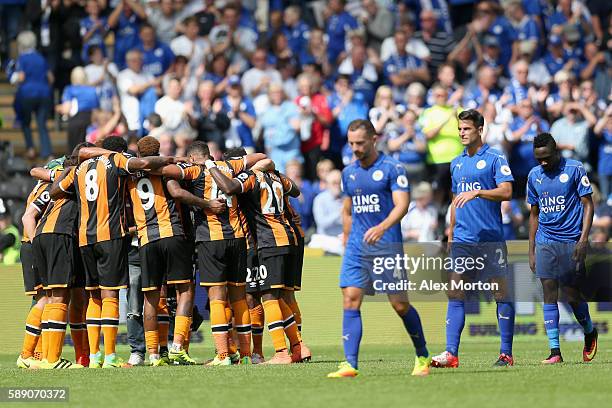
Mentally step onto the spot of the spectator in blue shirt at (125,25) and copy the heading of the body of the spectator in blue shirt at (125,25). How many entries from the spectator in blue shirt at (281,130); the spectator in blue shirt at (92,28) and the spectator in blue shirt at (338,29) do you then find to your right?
1

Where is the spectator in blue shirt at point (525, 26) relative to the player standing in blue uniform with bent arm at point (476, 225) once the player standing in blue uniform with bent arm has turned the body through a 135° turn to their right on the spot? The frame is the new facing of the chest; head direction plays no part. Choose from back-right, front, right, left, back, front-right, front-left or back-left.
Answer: front

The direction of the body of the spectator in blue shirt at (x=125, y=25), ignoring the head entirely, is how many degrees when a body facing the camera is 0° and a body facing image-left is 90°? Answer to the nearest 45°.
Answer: approximately 0°

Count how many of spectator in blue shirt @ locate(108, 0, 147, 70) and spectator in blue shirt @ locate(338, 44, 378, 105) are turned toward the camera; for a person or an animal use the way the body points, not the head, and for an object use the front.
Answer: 2

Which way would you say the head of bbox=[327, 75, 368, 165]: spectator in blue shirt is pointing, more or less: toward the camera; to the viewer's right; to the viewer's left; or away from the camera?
toward the camera

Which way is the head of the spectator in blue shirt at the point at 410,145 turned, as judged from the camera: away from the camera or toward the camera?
toward the camera

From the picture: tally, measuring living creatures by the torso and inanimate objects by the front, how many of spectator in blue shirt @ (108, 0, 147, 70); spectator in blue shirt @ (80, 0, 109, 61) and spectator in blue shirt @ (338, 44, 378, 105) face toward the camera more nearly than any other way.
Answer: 3

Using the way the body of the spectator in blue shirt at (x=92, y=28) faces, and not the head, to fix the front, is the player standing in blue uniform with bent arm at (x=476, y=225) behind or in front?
in front

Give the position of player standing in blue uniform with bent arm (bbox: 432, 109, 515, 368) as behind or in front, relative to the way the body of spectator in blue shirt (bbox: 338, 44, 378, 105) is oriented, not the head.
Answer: in front

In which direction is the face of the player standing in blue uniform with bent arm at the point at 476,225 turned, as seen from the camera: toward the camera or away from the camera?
toward the camera

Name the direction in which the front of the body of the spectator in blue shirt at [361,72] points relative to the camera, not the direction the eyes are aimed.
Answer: toward the camera

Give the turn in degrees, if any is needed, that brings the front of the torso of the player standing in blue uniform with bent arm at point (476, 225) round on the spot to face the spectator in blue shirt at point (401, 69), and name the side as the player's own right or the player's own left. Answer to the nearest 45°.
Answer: approximately 135° to the player's own right

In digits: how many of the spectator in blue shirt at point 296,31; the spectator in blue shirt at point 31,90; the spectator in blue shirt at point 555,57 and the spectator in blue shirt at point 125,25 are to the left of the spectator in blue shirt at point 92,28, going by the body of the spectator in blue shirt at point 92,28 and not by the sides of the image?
3

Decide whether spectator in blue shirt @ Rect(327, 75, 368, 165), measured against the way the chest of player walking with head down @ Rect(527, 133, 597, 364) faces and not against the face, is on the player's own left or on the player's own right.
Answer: on the player's own right

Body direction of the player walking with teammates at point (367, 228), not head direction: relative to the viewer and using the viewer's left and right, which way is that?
facing the viewer and to the left of the viewer

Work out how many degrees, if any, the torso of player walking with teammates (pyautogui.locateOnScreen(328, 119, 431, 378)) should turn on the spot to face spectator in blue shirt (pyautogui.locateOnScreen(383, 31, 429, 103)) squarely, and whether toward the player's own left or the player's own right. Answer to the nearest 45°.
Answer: approximately 135° to the player's own right

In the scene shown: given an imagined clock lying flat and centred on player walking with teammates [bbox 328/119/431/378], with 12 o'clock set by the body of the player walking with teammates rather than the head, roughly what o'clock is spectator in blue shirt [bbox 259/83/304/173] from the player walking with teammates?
The spectator in blue shirt is roughly at 4 o'clock from the player walking with teammates.

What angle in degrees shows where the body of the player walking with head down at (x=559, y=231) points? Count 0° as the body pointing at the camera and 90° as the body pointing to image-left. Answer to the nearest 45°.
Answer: approximately 45°

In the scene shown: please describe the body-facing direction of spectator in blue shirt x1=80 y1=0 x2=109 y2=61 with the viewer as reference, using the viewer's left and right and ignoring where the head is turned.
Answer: facing the viewer
